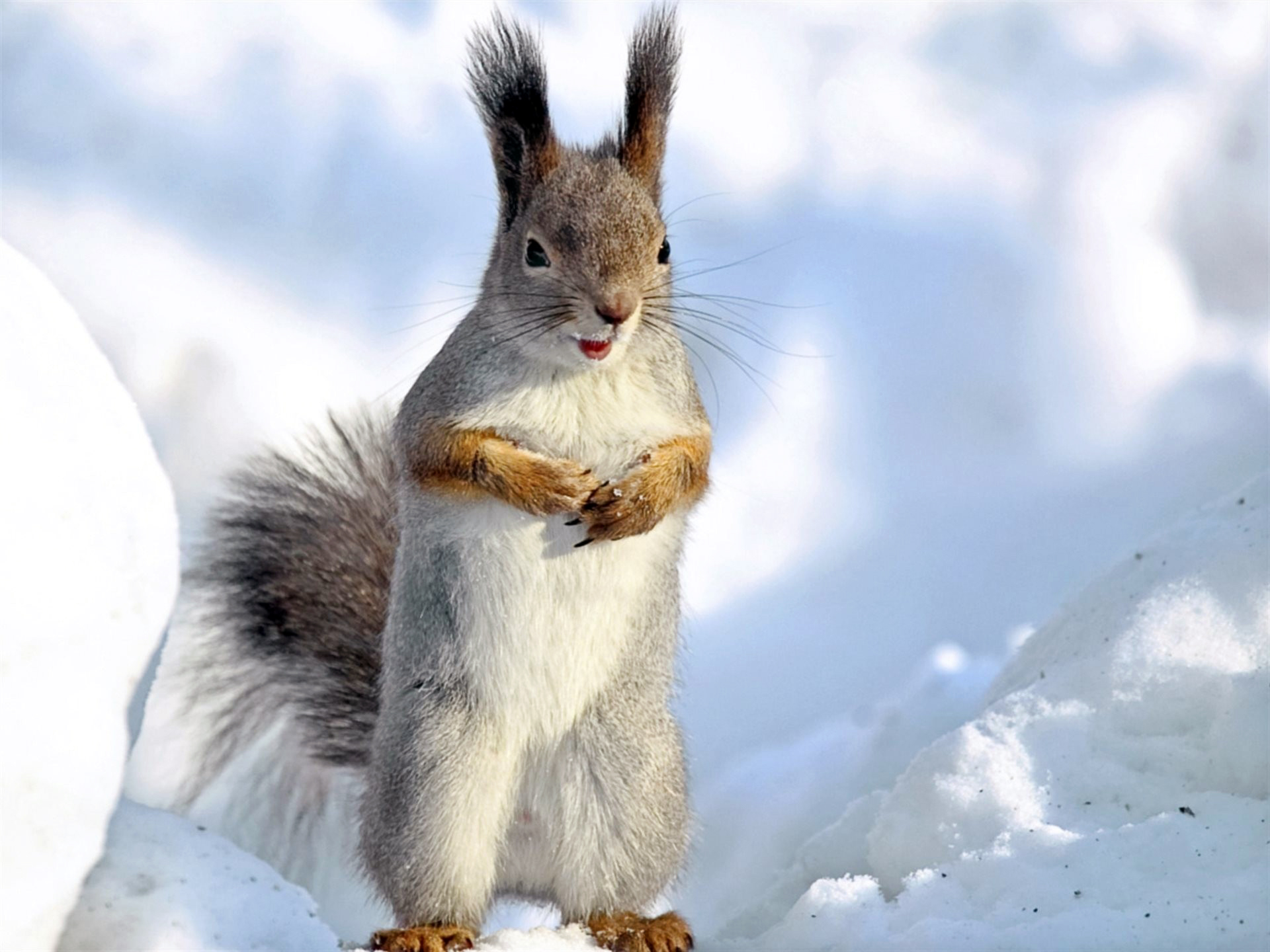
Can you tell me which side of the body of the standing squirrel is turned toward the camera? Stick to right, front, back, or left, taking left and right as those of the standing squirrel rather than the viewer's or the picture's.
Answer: front
